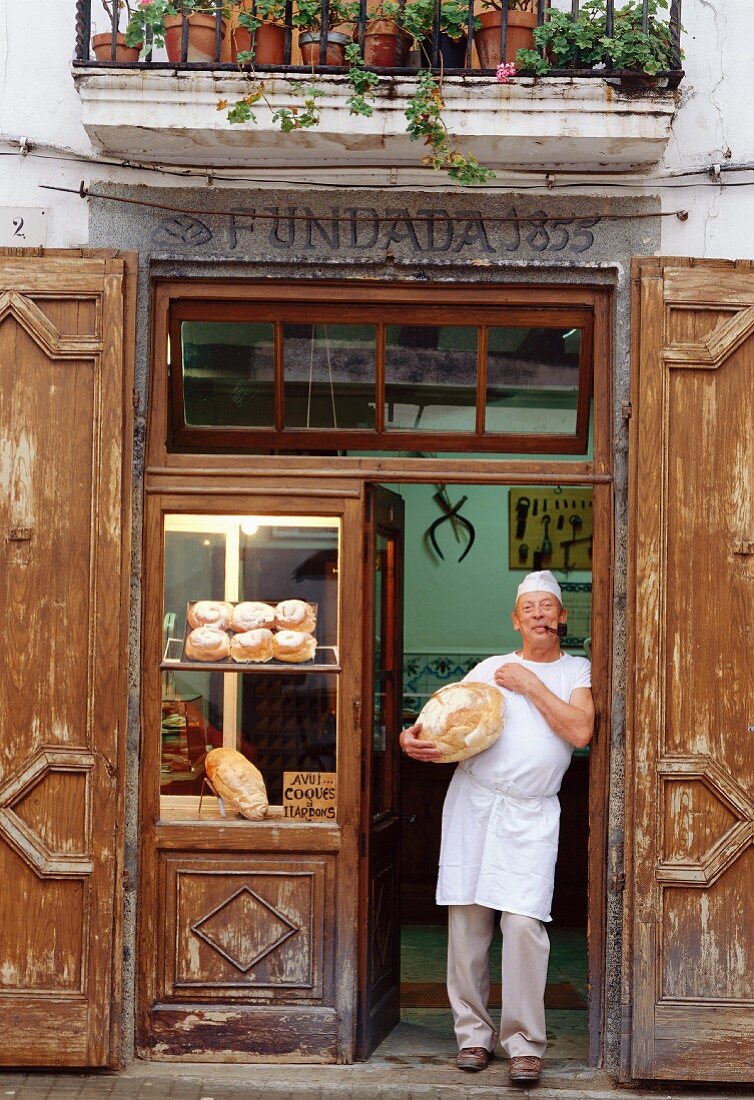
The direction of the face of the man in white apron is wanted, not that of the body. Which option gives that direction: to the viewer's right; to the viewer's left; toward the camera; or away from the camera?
toward the camera

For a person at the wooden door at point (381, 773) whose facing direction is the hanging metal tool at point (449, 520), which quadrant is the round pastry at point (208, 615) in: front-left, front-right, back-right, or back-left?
back-left

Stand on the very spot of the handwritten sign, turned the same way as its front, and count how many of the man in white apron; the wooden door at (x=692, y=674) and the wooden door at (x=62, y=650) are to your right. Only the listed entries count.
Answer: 1

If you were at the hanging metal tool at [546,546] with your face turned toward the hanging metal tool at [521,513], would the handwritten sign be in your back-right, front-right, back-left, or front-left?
front-left

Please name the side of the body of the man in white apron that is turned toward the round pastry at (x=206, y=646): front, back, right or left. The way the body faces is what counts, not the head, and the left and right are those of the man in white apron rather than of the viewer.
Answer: right

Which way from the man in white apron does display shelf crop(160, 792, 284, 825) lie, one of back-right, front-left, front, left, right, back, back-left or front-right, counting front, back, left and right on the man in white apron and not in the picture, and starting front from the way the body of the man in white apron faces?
right

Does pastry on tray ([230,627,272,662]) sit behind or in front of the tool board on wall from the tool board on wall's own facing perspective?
in front

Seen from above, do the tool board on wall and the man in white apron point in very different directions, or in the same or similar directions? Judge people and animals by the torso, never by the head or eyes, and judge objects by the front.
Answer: same or similar directions

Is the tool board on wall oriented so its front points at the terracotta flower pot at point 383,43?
yes

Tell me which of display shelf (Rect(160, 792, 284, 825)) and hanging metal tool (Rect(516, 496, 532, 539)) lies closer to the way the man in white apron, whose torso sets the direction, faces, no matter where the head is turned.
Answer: the display shelf

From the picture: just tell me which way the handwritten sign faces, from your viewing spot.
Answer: facing the viewer

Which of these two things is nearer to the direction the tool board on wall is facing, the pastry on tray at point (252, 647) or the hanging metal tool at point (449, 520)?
the pastry on tray

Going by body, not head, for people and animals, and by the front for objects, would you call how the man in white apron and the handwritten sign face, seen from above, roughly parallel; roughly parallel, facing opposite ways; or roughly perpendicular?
roughly parallel

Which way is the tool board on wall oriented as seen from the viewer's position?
toward the camera

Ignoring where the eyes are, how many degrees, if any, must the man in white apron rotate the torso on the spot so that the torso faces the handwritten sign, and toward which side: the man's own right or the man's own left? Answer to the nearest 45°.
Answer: approximately 90° to the man's own right

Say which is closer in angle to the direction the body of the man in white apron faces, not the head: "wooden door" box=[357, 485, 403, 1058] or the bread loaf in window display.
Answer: the bread loaf in window display

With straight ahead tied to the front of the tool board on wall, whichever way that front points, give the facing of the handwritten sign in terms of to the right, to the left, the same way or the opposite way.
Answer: the same way
